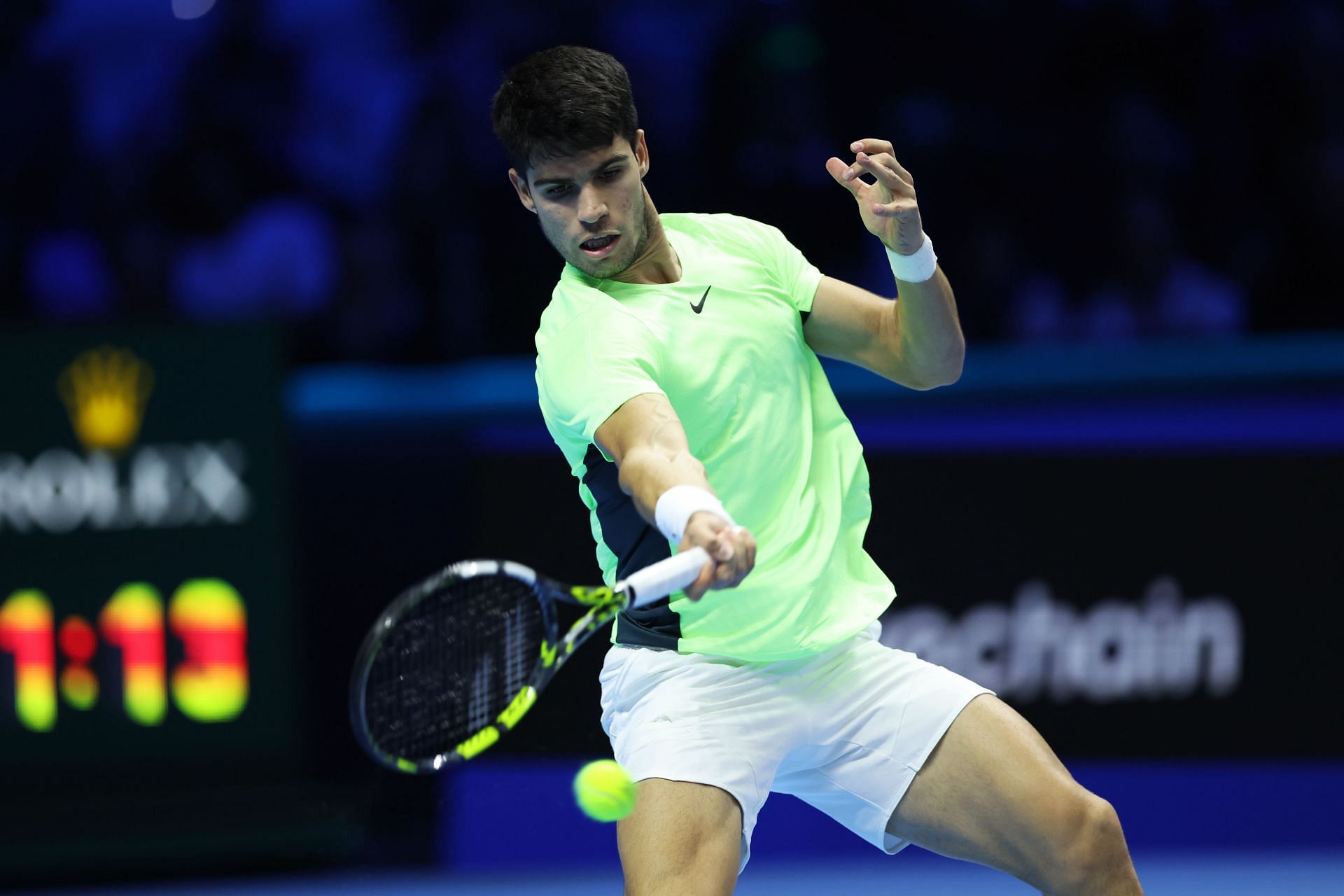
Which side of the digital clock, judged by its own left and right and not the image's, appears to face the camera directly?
front

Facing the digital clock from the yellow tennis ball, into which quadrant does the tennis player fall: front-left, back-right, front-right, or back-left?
front-right

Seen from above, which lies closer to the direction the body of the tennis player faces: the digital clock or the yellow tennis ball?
the yellow tennis ball

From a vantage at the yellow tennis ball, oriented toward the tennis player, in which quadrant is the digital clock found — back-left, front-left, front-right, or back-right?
front-left

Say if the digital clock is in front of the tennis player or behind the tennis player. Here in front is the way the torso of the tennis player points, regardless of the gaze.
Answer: behind

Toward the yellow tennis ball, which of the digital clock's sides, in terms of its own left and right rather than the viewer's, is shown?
front

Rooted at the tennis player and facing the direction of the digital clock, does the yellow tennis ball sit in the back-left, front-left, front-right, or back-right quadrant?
back-left

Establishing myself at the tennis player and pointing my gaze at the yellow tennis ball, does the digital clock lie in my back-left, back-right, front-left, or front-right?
back-right

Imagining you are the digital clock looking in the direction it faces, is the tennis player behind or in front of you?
in front

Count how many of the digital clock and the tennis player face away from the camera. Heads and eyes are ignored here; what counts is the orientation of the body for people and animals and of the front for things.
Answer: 0
